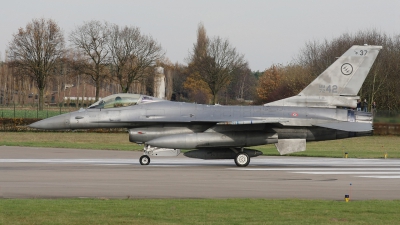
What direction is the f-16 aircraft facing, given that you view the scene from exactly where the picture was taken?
facing to the left of the viewer
